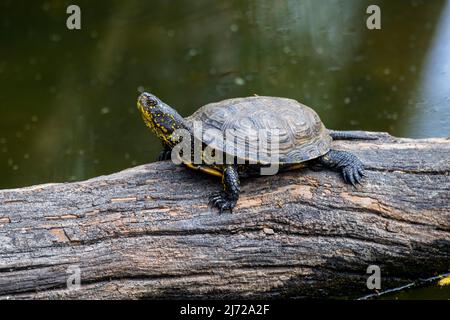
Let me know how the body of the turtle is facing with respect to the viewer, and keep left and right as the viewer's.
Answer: facing to the left of the viewer
